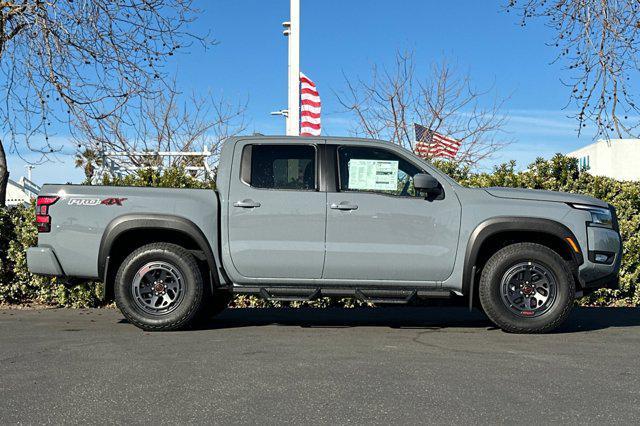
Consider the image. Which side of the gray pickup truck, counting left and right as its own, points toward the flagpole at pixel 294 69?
left

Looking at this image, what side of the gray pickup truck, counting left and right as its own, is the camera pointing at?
right

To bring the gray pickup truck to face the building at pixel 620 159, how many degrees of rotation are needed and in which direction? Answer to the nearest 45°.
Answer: approximately 45° to its left

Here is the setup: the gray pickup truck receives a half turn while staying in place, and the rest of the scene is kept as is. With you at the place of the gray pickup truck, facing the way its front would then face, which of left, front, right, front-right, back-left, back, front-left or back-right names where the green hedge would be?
right

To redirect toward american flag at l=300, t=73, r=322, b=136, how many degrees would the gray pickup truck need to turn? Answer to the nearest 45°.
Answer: approximately 90° to its left
